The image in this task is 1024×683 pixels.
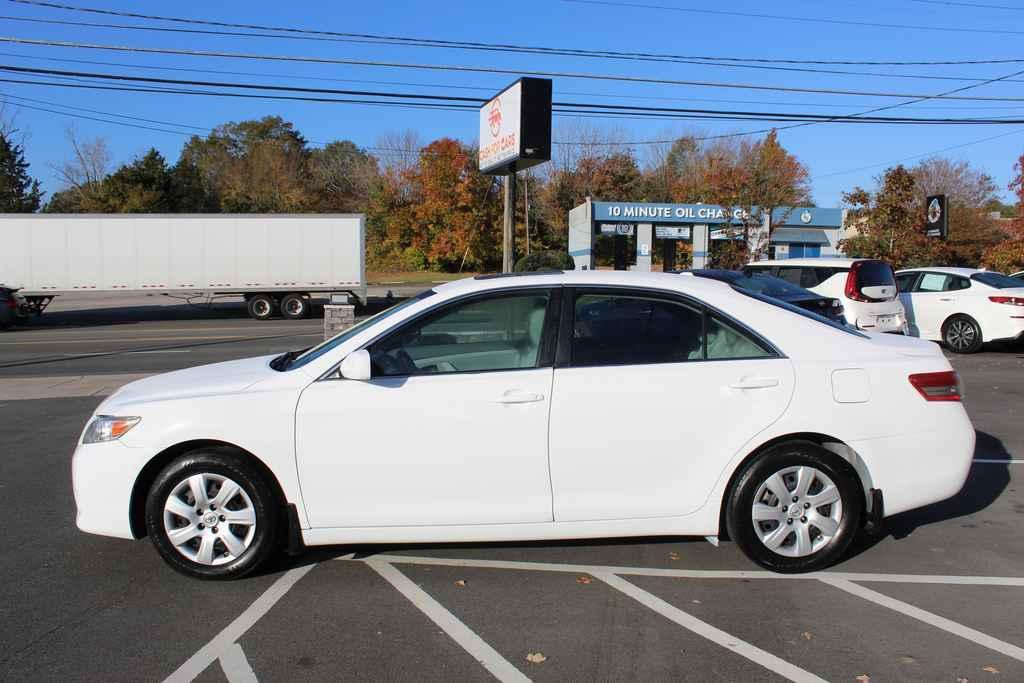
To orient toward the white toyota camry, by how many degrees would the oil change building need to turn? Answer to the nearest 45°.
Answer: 0° — it already faces it

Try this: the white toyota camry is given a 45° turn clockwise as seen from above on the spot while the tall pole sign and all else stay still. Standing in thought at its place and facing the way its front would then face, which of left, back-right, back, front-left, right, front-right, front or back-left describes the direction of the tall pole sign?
front-right

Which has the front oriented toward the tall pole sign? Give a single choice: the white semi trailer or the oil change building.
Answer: the oil change building

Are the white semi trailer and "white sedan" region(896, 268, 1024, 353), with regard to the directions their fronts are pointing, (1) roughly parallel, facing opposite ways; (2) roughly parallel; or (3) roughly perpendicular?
roughly perpendicular

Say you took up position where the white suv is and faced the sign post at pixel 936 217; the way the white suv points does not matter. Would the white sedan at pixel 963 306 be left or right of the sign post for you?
right

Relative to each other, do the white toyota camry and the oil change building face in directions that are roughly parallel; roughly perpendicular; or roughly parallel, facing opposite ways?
roughly perpendicular

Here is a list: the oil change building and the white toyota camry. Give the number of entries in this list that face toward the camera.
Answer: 1

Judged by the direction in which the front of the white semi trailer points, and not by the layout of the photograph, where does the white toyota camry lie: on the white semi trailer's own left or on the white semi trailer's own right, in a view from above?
on the white semi trailer's own left

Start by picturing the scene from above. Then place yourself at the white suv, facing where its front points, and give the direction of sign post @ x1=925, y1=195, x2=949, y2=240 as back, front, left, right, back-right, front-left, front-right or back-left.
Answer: front-right

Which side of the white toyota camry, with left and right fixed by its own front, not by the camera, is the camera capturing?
left

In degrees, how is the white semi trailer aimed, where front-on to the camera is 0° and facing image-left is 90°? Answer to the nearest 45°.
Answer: approximately 90°

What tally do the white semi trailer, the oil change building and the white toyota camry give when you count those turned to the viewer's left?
2
